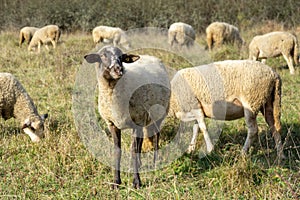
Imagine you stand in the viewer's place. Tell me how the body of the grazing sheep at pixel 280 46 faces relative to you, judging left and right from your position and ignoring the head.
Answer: facing to the left of the viewer

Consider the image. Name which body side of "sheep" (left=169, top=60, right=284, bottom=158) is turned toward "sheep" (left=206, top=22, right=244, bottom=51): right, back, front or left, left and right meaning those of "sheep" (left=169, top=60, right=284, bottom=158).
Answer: right

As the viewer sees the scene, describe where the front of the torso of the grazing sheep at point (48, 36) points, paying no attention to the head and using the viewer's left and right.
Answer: facing to the left of the viewer

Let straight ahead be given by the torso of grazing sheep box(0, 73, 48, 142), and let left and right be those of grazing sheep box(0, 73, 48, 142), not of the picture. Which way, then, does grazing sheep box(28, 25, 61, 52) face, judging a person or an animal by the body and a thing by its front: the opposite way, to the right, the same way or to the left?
the opposite way

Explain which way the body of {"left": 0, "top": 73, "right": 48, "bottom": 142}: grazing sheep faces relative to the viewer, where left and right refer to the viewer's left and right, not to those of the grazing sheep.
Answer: facing to the right of the viewer

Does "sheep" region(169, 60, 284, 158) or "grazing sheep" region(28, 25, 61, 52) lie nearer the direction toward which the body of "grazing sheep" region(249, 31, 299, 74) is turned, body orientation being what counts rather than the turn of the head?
the grazing sheep

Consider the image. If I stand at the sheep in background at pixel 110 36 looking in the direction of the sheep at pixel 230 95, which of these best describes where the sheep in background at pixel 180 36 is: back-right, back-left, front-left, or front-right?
front-left

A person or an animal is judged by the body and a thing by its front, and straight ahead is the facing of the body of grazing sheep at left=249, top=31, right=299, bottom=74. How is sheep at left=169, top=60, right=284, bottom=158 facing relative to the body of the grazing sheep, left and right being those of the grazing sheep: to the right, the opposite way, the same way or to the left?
the same way

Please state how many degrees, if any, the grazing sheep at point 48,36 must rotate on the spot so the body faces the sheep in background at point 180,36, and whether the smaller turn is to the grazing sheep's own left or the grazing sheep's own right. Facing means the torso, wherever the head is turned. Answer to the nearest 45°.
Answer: approximately 180°

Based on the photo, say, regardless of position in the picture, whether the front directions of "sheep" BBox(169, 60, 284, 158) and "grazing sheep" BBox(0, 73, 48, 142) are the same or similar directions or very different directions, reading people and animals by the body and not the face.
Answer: very different directions

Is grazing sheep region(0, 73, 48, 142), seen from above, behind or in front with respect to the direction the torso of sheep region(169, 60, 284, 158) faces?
in front

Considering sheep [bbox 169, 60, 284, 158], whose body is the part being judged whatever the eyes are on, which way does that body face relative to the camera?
to the viewer's left
